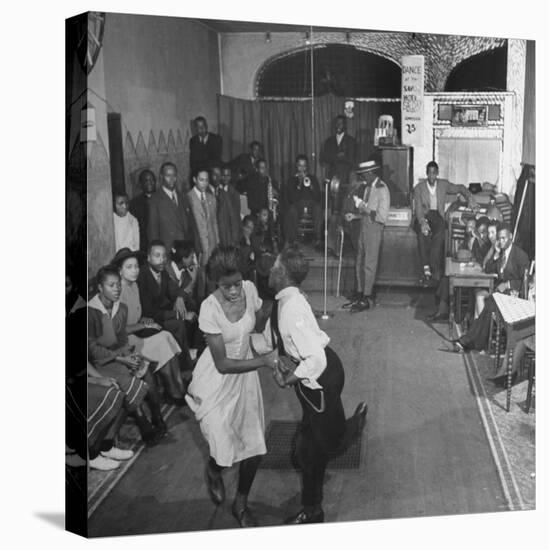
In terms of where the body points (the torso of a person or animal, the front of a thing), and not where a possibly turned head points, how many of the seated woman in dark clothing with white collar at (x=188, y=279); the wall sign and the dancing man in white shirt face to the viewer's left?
1

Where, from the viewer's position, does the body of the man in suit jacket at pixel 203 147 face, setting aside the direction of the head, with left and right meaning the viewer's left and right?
facing the viewer

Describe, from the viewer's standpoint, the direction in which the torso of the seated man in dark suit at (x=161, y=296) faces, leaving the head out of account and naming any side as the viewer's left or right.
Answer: facing the viewer and to the right of the viewer

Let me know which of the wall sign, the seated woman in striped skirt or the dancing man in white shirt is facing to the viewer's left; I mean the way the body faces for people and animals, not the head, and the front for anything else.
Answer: the dancing man in white shirt

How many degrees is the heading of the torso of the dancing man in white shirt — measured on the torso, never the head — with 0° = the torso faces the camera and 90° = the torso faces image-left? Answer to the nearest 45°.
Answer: approximately 90°

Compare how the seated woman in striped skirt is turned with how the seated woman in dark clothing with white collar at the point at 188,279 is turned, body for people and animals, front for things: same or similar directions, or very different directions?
same or similar directions

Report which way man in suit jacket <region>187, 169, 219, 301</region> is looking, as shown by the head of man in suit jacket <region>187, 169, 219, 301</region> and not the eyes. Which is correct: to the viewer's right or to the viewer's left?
to the viewer's right

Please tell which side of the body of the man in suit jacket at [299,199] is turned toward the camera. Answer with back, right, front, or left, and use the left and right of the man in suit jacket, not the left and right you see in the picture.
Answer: front

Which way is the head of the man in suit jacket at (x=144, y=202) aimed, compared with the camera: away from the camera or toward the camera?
toward the camera

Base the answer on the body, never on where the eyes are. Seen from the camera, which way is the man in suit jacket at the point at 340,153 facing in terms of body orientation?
toward the camera

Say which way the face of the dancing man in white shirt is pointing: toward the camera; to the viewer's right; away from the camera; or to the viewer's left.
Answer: to the viewer's left

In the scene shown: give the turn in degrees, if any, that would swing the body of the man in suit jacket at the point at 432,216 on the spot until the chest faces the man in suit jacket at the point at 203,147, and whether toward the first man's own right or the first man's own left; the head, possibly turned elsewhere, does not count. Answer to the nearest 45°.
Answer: approximately 45° to the first man's own right
